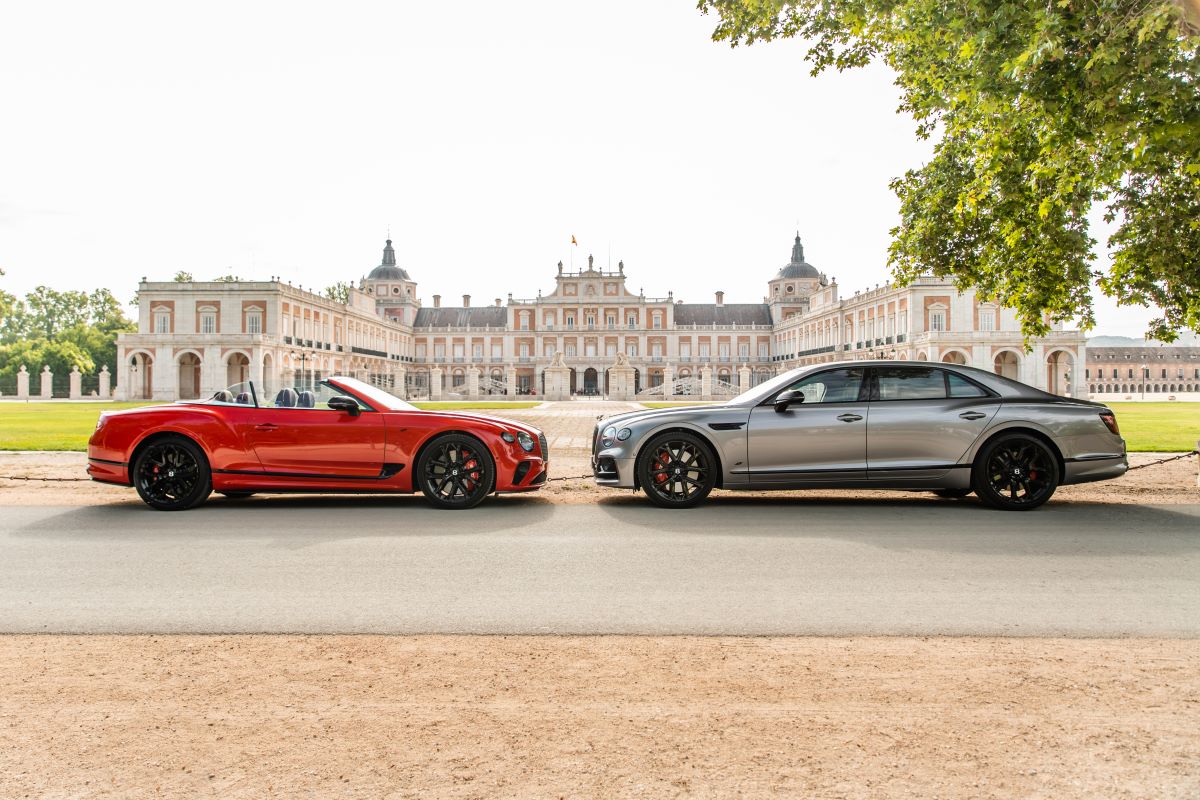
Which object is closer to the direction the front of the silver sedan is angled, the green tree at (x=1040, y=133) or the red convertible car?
the red convertible car

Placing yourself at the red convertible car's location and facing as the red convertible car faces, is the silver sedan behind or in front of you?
in front

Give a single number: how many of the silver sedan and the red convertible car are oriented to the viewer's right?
1

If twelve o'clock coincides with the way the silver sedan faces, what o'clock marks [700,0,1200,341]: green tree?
The green tree is roughly at 4 o'clock from the silver sedan.

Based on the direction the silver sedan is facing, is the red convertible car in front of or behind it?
in front

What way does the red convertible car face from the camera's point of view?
to the viewer's right

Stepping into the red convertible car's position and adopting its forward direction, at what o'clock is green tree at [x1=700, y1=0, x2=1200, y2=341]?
The green tree is roughly at 12 o'clock from the red convertible car.

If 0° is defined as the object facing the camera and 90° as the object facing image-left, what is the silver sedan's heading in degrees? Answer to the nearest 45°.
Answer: approximately 90°

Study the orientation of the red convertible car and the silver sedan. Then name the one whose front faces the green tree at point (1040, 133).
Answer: the red convertible car

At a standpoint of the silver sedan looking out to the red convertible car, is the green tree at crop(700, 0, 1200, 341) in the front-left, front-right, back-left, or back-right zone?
back-right
